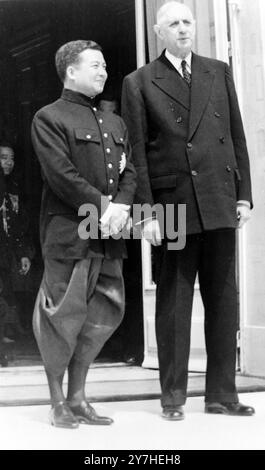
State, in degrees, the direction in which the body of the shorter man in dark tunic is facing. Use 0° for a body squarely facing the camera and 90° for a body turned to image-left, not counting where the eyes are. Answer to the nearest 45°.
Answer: approximately 315°
